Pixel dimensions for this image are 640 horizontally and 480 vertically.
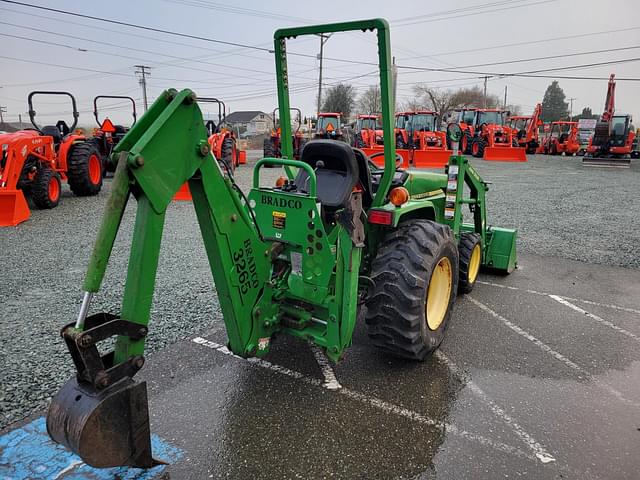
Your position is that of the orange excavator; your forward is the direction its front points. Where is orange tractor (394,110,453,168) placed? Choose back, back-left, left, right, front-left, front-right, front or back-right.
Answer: front-right

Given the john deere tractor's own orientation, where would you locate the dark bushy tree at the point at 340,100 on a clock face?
The dark bushy tree is roughly at 11 o'clock from the john deere tractor.

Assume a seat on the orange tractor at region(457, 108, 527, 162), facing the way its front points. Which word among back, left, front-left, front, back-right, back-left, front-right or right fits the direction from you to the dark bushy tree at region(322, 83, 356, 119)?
back

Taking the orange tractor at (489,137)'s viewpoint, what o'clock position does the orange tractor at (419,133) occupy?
the orange tractor at (419,133) is roughly at 3 o'clock from the orange tractor at (489,137).

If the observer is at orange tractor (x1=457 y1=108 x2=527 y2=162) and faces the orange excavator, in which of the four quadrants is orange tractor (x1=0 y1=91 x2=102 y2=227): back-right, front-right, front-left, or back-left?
back-right

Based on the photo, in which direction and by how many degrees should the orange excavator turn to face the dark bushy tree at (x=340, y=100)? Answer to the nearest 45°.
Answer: approximately 135° to its right

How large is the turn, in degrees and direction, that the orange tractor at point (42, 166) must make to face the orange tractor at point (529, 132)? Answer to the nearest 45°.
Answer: approximately 135° to its left

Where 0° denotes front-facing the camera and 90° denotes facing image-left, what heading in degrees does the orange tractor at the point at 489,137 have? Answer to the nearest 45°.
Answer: approximately 315°

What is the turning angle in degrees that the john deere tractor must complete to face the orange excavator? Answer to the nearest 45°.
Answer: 0° — it already faces it

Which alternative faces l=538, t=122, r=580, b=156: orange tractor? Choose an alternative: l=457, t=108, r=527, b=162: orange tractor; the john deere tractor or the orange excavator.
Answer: the john deere tractor

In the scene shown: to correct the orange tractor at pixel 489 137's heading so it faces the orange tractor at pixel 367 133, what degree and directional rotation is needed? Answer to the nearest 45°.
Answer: approximately 90° to its right

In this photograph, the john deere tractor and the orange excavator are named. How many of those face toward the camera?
1

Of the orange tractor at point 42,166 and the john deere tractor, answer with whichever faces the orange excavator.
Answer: the john deere tractor

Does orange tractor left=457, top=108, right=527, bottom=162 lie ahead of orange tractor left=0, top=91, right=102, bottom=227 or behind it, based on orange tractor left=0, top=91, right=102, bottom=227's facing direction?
behind

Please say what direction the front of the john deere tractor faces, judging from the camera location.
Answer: facing away from the viewer and to the right of the viewer
